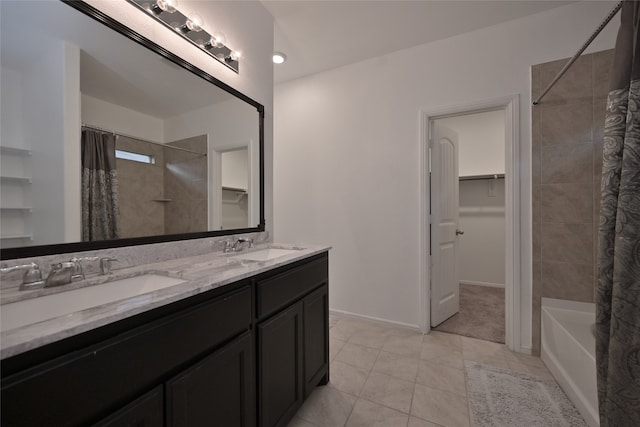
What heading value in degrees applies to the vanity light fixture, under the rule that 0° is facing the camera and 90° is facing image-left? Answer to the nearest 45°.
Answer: approximately 315°

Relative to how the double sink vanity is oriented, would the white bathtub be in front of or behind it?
in front
